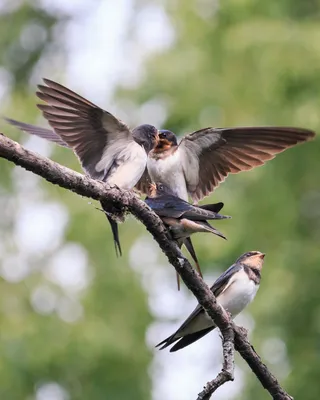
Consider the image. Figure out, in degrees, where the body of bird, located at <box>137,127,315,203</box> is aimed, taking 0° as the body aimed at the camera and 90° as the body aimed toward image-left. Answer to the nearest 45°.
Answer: approximately 45°

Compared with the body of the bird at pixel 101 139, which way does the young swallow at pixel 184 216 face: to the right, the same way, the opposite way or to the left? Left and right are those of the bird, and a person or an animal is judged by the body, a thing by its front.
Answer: the opposite way

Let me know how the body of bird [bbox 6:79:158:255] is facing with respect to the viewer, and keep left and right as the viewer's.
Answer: facing to the right of the viewer

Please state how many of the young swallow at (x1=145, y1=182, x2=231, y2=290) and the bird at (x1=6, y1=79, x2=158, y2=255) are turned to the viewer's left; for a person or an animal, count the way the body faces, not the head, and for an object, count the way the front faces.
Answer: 1

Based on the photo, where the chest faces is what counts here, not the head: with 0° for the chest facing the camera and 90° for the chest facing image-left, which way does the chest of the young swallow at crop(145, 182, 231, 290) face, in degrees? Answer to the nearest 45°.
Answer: approximately 90°
